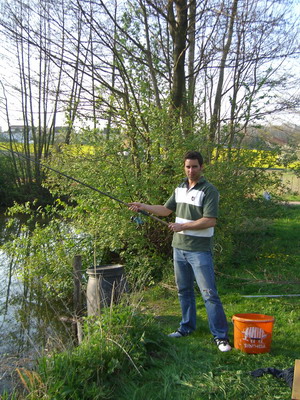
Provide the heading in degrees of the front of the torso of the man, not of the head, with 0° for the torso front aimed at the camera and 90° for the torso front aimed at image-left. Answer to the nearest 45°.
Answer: approximately 45°

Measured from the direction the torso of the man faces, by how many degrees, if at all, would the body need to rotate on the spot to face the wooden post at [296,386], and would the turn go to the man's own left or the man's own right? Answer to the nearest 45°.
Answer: approximately 45° to the man's own left

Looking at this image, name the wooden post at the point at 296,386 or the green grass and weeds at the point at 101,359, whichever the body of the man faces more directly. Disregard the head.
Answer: the green grass and weeds

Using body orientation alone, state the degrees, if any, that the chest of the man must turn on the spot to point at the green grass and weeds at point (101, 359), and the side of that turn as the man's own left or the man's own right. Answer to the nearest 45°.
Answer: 0° — they already face it

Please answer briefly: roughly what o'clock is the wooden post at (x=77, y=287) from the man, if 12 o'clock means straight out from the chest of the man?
The wooden post is roughly at 3 o'clock from the man.
